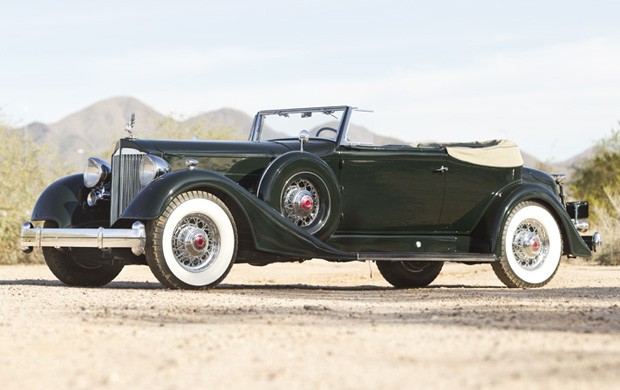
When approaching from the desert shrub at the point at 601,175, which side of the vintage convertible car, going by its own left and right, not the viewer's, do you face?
back

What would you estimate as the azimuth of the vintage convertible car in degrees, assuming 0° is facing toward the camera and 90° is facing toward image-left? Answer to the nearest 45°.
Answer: approximately 45°

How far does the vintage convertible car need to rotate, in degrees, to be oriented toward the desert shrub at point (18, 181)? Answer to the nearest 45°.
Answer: approximately 90° to its right

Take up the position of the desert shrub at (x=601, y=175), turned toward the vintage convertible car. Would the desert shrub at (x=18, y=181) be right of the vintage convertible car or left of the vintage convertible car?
right
